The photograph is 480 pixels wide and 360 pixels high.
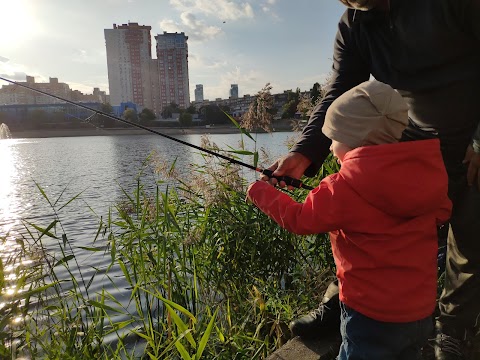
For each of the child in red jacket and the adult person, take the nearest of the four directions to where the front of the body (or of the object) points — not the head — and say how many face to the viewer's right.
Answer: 0

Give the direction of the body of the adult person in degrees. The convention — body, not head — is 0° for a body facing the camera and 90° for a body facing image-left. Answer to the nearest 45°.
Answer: approximately 45°

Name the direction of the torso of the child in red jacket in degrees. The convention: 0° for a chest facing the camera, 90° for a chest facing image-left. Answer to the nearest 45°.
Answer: approximately 135°

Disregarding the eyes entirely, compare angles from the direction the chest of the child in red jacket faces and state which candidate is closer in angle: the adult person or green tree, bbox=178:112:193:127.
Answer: the green tree

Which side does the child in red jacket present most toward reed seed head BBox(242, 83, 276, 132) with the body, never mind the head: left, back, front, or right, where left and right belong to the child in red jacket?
front

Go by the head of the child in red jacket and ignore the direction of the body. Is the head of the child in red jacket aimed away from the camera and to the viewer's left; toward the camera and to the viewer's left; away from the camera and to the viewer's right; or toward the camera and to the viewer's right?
away from the camera and to the viewer's left

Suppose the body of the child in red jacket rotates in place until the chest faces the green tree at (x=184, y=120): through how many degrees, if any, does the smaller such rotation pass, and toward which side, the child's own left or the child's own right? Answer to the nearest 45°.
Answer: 0° — they already face it

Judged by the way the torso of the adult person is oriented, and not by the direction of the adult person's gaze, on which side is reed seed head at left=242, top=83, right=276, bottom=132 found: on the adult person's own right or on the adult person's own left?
on the adult person's own right

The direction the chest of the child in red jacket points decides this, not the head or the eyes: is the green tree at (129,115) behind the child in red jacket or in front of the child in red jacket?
in front

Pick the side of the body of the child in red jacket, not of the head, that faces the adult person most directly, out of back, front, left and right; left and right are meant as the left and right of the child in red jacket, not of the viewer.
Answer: right

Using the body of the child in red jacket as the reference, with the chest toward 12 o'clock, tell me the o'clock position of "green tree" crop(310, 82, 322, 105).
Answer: The green tree is roughly at 1 o'clock from the child in red jacket.
